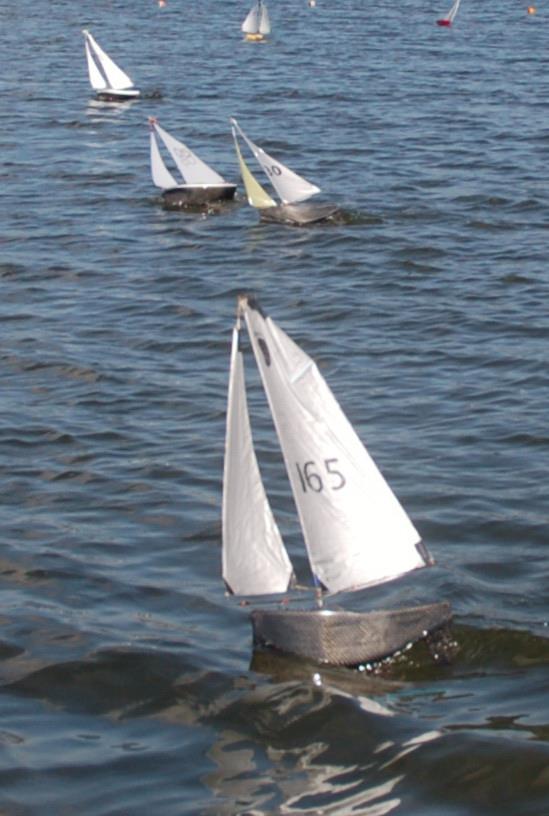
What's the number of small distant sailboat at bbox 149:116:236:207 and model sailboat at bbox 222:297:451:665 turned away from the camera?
0

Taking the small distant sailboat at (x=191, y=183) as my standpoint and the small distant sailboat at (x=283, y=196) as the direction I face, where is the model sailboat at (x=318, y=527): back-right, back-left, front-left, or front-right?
front-right

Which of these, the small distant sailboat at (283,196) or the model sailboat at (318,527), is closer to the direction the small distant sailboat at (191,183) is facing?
the model sailboat

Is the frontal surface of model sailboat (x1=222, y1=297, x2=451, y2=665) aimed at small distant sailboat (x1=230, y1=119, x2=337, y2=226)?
no

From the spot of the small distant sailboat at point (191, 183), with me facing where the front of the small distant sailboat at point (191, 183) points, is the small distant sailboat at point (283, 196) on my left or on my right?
on my left

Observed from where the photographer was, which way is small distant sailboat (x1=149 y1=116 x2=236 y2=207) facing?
facing the viewer and to the left of the viewer

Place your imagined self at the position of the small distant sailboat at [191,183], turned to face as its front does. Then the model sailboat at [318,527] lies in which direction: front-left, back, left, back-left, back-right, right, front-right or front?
front-left

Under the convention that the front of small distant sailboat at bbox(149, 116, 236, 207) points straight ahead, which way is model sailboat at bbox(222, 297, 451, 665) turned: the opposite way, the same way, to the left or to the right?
the same way
